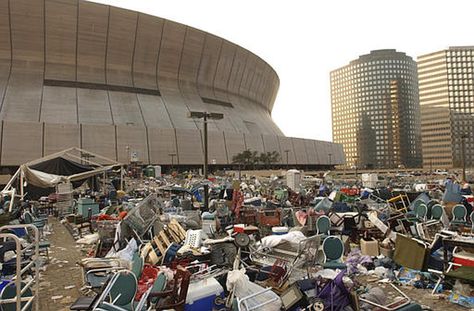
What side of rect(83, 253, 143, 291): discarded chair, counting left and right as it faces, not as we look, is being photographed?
left

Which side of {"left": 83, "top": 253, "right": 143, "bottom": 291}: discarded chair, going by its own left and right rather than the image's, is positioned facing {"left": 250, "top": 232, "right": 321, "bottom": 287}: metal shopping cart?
back

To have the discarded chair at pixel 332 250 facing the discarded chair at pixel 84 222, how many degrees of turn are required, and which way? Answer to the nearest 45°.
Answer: approximately 135° to its right

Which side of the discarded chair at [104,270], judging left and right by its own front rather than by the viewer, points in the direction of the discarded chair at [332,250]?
back

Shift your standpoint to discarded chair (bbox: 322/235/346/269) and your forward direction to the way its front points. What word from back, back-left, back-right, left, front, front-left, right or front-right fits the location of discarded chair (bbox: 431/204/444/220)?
back-left

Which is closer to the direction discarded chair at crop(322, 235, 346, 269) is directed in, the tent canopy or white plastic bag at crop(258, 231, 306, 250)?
the white plastic bag

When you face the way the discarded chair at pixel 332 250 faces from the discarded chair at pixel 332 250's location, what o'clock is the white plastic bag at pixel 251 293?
The white plastic bag is roughly at 1 o'clock from the discarded chair.

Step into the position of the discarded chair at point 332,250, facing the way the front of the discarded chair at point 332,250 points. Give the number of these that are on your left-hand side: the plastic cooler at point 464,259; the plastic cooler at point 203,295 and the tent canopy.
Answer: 1

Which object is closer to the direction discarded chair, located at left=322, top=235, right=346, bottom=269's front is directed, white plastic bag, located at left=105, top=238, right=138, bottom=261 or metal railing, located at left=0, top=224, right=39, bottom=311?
the metal railing

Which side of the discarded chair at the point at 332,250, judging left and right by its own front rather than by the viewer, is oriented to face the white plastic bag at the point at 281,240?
right

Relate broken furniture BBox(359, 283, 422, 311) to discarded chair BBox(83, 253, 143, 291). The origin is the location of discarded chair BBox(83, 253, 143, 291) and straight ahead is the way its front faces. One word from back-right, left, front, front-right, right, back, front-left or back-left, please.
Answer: back-left

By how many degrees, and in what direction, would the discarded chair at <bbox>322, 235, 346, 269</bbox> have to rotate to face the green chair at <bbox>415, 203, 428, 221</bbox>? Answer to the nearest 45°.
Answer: approximately 135° to its left

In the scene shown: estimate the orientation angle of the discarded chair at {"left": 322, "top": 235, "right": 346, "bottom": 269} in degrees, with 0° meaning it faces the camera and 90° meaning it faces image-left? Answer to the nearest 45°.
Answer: approximately 0°

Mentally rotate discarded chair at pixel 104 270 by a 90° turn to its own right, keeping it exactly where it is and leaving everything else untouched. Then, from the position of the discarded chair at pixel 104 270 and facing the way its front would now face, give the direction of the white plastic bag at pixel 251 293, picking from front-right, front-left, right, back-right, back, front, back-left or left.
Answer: back-right
